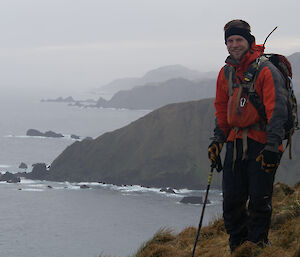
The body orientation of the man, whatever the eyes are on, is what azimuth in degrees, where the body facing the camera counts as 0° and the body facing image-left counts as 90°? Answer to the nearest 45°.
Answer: approximately 45°
